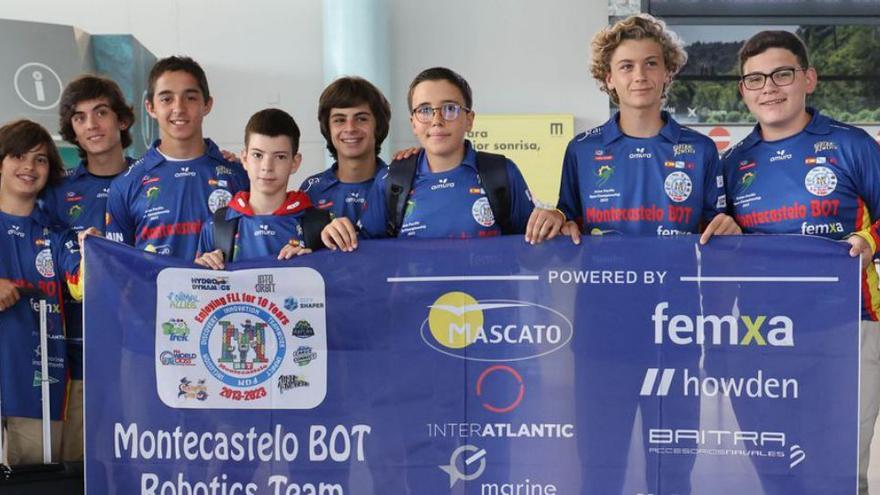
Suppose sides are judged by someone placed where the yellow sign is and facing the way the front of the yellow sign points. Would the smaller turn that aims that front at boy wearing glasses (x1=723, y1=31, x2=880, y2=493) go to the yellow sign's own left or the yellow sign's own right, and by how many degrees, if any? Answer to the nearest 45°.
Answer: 0° — it already faces them

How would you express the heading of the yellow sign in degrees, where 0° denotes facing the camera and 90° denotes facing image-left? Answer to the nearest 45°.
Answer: approximately 0°

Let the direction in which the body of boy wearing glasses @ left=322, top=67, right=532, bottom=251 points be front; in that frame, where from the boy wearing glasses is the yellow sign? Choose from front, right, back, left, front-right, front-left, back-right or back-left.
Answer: back

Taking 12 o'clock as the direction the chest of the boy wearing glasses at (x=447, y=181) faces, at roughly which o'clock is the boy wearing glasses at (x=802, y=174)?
the boy wearing glasses at (x=802, y=174) is roughly at 9 o'clock from the boy wearing glasses at (x=447, y=181).

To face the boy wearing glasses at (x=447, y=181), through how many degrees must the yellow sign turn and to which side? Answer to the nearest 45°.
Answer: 0° — it already faces them

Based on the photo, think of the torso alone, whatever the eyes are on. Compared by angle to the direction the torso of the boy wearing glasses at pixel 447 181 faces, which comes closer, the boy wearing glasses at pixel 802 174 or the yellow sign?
the boy wearing glasses

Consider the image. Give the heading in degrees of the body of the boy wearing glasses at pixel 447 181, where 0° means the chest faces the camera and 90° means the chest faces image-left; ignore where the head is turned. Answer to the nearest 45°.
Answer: approximately 0°

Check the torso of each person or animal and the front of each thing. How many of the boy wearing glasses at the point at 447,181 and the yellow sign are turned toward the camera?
2
